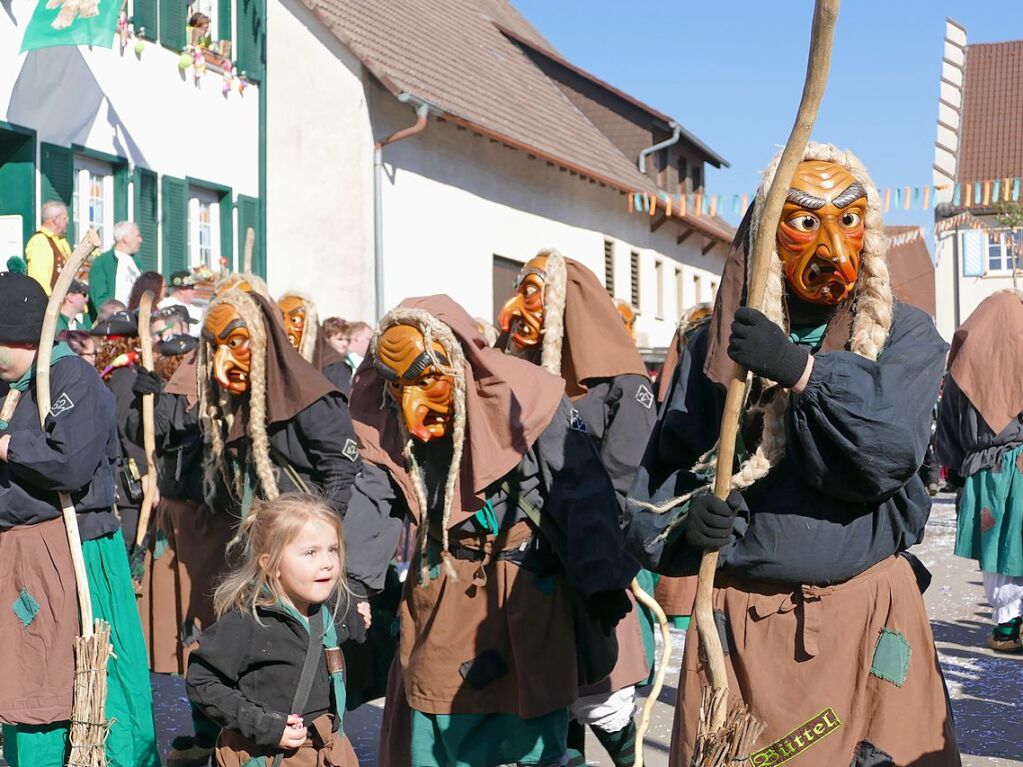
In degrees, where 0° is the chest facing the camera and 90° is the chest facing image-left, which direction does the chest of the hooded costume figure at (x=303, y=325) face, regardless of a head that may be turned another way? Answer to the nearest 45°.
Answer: approximately 45°

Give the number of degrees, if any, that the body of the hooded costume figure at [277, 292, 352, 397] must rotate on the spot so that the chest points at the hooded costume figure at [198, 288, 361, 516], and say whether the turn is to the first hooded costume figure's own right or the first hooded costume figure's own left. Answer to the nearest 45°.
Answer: approximately 45° to the first hooded costume figure's own left

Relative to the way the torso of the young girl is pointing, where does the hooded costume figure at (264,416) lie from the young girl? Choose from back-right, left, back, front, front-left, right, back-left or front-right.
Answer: back-left

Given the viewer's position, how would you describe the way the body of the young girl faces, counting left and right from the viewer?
facing the viewer and to the right of the viewer

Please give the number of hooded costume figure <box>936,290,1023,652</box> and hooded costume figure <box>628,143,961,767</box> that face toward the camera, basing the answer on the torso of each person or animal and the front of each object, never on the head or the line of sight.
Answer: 1

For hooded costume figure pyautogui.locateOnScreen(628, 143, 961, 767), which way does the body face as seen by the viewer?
toward the camera

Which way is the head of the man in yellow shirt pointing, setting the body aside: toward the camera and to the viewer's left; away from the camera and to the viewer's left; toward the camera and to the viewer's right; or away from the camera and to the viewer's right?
toward the camera and to the viewer's right

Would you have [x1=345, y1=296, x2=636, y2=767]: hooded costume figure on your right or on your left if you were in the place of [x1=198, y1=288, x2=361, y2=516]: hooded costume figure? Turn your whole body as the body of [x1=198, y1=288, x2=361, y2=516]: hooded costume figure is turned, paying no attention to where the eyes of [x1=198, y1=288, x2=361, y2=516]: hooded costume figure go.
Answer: on your left

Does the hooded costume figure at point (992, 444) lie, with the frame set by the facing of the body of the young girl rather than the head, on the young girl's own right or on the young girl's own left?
on the young girl's own left

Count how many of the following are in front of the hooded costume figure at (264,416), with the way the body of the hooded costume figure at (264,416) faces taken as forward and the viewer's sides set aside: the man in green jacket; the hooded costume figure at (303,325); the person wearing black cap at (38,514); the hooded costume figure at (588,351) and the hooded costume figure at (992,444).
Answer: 1

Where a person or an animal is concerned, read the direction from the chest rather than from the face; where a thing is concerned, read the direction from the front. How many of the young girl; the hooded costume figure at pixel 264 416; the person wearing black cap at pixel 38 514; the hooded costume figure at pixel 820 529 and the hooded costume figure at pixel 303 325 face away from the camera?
0

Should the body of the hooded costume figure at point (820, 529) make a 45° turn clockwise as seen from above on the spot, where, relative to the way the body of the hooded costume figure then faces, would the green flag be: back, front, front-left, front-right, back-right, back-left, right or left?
right
